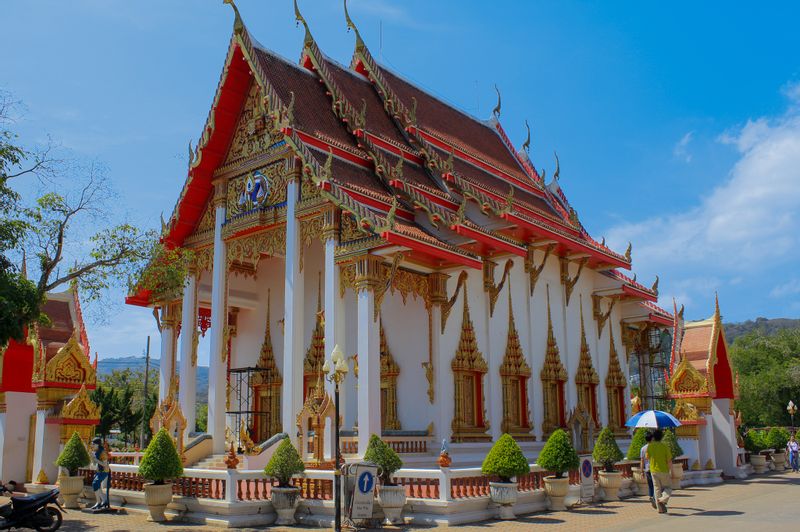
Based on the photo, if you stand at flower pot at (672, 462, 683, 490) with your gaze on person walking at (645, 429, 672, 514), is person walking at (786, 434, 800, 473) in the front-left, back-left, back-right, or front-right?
back-left

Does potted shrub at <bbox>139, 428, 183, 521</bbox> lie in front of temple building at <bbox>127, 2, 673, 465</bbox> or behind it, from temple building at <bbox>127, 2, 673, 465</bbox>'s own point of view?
in front

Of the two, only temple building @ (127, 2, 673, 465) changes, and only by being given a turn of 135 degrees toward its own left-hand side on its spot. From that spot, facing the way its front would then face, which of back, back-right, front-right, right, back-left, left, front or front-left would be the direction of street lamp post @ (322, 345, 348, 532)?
right

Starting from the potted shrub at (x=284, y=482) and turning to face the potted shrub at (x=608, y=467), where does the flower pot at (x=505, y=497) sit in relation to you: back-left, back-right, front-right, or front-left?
front-right

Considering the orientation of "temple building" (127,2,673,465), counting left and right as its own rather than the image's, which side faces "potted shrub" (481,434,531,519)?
left

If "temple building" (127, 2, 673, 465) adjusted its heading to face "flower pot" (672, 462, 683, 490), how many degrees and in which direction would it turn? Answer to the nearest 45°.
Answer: approximately 135° to its left

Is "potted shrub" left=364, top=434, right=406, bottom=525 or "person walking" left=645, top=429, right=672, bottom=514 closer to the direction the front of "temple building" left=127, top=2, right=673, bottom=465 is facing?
the potted shrub

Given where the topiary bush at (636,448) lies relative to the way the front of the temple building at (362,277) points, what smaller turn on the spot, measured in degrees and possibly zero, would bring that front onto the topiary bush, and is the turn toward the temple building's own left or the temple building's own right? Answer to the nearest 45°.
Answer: approximately 135° to the temple building's own left

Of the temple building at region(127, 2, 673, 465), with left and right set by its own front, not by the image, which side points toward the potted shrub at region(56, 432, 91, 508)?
front

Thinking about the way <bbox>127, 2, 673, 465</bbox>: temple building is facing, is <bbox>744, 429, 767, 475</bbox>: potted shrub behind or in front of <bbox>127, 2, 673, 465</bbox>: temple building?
behind

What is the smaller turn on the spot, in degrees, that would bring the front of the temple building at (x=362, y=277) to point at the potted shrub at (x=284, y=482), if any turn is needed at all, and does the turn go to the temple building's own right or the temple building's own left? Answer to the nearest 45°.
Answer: approximately 45° to the temple building's own left

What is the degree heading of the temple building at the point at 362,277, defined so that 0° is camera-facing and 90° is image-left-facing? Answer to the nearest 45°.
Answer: approximately 45°

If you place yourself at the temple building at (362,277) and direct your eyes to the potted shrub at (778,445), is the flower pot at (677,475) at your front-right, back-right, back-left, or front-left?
front-right

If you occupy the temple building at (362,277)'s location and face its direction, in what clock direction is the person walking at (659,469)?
The person walking is roughly at 9 o'clock from the temple building.
